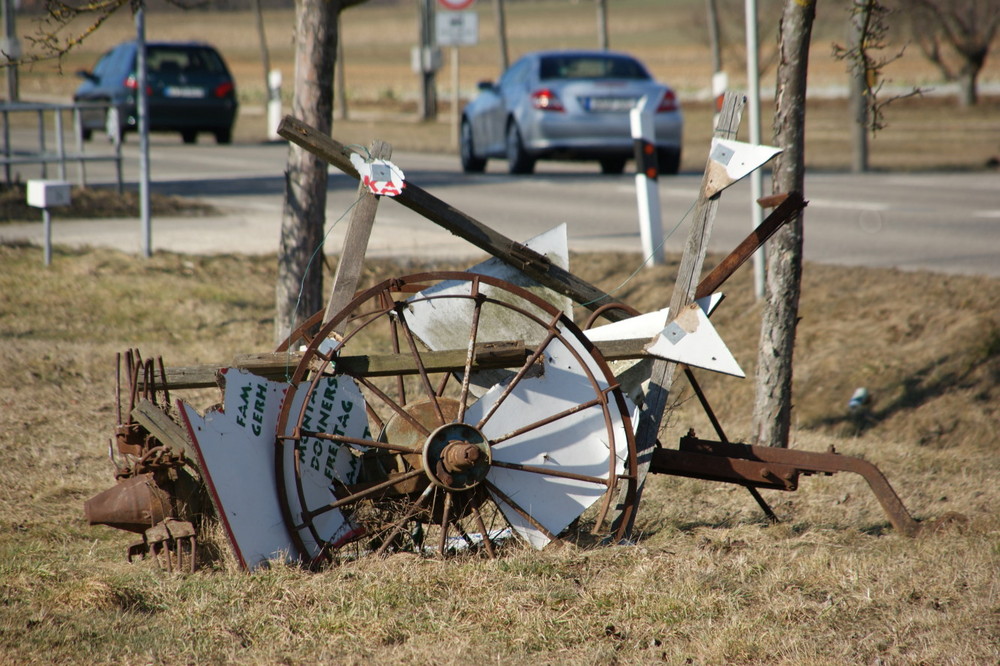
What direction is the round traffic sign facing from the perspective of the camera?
toward the camera

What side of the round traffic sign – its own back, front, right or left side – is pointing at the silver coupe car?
front

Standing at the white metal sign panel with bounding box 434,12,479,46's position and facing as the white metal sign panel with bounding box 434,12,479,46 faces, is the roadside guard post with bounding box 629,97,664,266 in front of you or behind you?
in front

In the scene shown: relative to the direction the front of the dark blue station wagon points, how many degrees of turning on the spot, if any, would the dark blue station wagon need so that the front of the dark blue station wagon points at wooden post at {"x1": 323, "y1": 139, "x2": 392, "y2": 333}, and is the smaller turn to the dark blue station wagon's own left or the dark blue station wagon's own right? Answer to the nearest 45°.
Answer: approximately 135° to the dark blue station wagon's own left

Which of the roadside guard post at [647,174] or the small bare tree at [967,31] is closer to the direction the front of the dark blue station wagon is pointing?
the small bare tree

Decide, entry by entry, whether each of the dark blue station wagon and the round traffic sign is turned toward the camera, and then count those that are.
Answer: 1

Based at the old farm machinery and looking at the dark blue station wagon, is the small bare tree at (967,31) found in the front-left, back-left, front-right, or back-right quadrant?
front-right

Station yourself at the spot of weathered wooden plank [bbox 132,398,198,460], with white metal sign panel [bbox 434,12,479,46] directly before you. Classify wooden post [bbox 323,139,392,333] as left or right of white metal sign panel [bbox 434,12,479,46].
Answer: right

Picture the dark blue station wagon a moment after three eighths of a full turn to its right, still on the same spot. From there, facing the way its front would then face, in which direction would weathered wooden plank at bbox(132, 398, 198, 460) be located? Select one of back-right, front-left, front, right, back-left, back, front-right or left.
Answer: right

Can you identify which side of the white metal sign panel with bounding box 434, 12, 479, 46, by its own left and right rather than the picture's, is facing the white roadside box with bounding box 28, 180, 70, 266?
front

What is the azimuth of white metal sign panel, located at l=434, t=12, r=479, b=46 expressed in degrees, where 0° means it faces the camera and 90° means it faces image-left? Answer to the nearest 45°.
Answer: approximately 0°

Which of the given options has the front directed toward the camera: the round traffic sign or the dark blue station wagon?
the round traffic sign

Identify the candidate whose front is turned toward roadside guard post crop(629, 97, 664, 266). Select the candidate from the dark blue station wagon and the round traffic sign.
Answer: the round traffic sign

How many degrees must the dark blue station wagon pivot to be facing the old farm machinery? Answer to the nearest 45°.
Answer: approximately 135° to its left

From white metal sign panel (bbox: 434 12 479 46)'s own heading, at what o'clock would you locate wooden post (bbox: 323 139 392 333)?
The wooden post is roughly at 12 o'clock from the white metal sign panel.

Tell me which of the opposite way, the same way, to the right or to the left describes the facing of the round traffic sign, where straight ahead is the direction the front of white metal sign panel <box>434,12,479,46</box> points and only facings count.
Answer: the same way

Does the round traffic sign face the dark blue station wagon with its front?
no

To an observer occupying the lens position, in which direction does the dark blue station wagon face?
facing away from the viewer and to the left of the viewer
